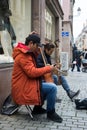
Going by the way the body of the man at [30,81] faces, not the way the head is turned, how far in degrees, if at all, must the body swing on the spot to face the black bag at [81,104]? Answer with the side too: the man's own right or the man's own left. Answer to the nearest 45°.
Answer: approximately 45° to the man's own left

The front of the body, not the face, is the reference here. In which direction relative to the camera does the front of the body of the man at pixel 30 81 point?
to the viewer's right
